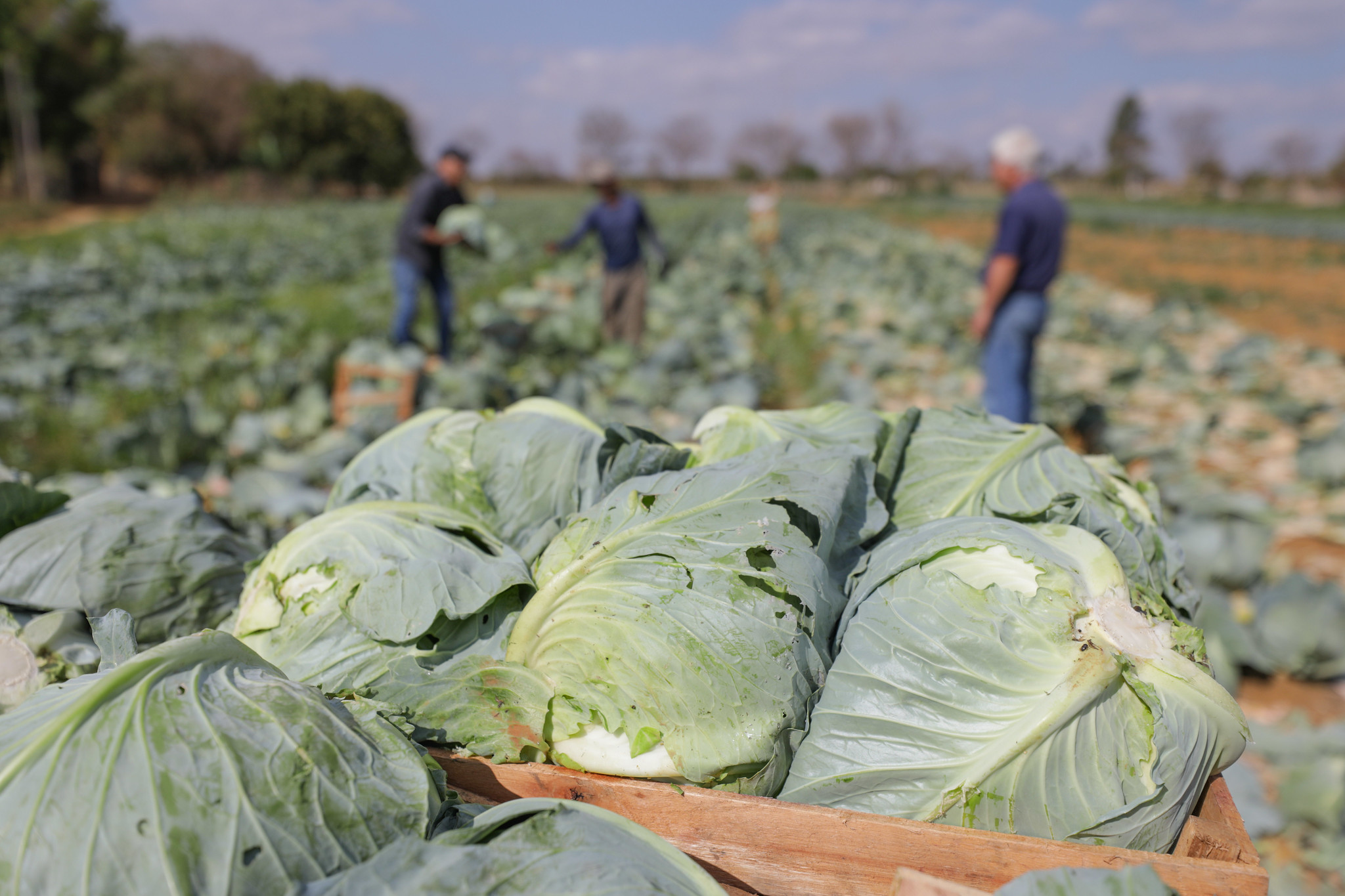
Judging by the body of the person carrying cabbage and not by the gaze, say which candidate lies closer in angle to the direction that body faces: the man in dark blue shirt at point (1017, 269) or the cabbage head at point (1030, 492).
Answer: the man in dark blue shirt

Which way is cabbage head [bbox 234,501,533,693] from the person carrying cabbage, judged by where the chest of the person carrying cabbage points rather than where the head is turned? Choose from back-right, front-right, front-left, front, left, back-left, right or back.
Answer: right

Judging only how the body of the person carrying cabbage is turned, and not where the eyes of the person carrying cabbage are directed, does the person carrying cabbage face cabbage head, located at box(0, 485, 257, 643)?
no

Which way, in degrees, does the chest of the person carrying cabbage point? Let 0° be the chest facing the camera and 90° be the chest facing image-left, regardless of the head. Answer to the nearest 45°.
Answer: approximately 270°

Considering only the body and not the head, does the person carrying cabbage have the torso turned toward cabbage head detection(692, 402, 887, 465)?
no

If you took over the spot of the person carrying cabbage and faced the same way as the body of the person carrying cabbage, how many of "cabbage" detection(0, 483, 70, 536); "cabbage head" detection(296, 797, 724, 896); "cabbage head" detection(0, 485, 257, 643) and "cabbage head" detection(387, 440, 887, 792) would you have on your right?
4

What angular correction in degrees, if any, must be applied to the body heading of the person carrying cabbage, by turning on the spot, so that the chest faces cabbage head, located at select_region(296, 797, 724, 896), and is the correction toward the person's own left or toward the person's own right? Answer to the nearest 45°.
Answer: approximately 90° to the person's own right

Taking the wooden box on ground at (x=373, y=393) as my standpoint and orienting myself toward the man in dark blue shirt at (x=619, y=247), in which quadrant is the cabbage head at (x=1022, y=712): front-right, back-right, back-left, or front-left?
back-right

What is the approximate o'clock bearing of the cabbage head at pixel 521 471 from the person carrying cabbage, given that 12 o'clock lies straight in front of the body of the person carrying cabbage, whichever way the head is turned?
The cabbage head is roughly at 3 o'clock from the person carrying cabbage.

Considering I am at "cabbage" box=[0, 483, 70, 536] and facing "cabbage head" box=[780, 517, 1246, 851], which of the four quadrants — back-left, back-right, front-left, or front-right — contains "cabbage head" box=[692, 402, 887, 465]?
front-left

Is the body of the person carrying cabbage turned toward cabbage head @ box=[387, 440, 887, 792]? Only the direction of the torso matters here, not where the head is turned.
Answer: no

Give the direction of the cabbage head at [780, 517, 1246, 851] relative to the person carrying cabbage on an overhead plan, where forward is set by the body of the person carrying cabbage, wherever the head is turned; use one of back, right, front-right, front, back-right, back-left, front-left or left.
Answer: right

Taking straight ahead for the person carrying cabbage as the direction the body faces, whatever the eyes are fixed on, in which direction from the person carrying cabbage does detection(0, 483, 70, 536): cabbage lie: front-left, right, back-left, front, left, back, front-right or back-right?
right
